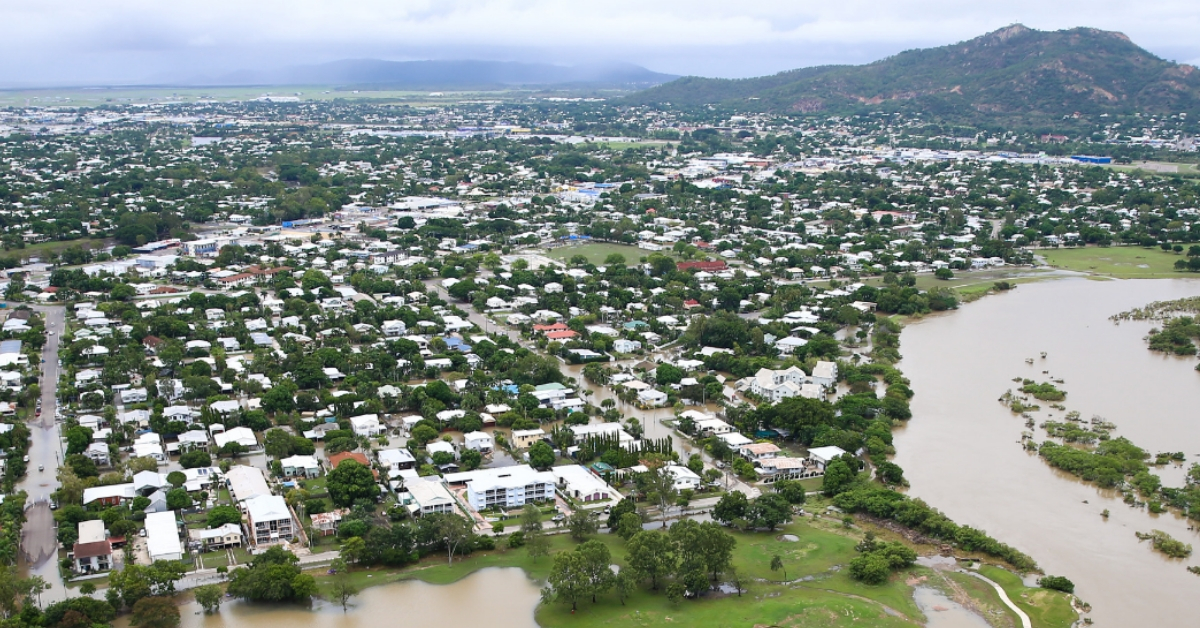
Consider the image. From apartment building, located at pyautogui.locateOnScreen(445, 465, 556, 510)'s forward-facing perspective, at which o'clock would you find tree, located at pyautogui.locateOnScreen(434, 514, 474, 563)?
The tree is roughly at 1 o'clock from the apartment building.

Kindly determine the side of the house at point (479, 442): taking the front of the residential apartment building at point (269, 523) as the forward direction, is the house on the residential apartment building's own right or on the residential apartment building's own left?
on the residential apartment building's own left

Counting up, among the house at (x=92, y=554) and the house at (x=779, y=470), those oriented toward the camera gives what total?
2

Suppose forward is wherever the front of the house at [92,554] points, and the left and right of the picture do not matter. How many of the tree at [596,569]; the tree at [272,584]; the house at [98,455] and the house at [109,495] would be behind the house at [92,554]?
2

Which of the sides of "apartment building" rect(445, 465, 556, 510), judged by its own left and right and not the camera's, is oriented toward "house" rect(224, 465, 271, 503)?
right

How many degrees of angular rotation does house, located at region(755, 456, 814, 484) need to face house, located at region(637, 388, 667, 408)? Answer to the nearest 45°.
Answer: approximately 135° to its right

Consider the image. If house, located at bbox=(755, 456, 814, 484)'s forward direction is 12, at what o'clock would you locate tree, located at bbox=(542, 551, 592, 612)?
The tree is roughly at 1 o'clock from the house.

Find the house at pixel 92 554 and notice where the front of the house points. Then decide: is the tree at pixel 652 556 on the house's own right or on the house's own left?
on the house's own left

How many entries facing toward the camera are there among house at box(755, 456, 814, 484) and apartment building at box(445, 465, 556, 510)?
2

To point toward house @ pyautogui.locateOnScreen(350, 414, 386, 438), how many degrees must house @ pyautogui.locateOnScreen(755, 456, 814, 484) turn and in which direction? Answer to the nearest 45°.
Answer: approximately 90° to its right

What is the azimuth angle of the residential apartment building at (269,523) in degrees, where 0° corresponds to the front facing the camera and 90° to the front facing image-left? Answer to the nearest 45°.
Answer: approximately 0°

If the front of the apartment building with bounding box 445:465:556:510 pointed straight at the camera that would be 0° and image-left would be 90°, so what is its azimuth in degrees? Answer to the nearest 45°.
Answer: approximately 0°

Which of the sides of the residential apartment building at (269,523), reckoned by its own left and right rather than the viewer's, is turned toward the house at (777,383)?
left

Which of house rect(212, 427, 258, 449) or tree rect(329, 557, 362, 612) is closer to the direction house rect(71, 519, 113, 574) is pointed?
the tree
